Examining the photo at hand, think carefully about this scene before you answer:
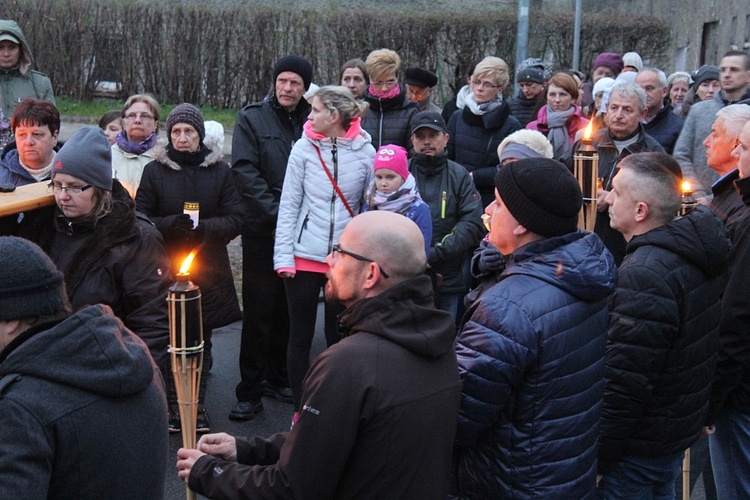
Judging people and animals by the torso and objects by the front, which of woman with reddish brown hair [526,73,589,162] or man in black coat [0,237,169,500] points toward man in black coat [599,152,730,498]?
the woman with reddish brown hair

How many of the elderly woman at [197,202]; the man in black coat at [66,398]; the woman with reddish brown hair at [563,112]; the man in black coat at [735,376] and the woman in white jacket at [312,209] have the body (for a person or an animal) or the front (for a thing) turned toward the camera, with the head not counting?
3

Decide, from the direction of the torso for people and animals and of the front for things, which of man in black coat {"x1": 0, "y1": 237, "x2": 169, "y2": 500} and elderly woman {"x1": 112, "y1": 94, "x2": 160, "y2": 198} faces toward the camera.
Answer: the elderly woman

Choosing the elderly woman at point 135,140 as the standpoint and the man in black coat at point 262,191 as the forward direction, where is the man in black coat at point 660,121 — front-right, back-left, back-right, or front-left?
front-left

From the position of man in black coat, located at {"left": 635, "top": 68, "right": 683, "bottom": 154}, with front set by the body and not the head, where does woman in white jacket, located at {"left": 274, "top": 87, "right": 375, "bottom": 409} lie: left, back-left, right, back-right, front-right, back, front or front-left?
front

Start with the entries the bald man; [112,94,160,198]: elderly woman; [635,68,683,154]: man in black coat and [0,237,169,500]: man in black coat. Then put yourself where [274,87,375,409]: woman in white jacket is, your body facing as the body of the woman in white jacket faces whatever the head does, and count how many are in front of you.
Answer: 2

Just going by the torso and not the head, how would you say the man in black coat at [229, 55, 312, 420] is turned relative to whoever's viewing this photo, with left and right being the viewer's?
facing the viewer and to the right of the viewer

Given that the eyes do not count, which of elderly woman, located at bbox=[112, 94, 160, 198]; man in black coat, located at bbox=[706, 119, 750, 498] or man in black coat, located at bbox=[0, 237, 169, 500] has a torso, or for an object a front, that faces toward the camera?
the elderly woman

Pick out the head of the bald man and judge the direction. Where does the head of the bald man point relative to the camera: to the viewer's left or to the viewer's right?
to the viewer's left

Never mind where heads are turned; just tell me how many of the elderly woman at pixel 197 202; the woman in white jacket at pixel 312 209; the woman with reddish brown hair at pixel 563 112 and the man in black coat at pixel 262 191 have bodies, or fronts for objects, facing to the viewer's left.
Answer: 0

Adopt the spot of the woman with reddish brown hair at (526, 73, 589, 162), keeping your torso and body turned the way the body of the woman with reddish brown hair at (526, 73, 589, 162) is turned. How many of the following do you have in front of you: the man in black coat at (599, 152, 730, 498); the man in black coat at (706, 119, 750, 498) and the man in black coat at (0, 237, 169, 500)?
3

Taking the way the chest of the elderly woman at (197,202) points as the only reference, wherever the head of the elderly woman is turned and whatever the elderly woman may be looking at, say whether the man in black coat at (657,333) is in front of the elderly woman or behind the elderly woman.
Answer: in front

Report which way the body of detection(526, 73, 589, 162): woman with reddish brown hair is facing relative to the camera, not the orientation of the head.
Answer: toward the camera
